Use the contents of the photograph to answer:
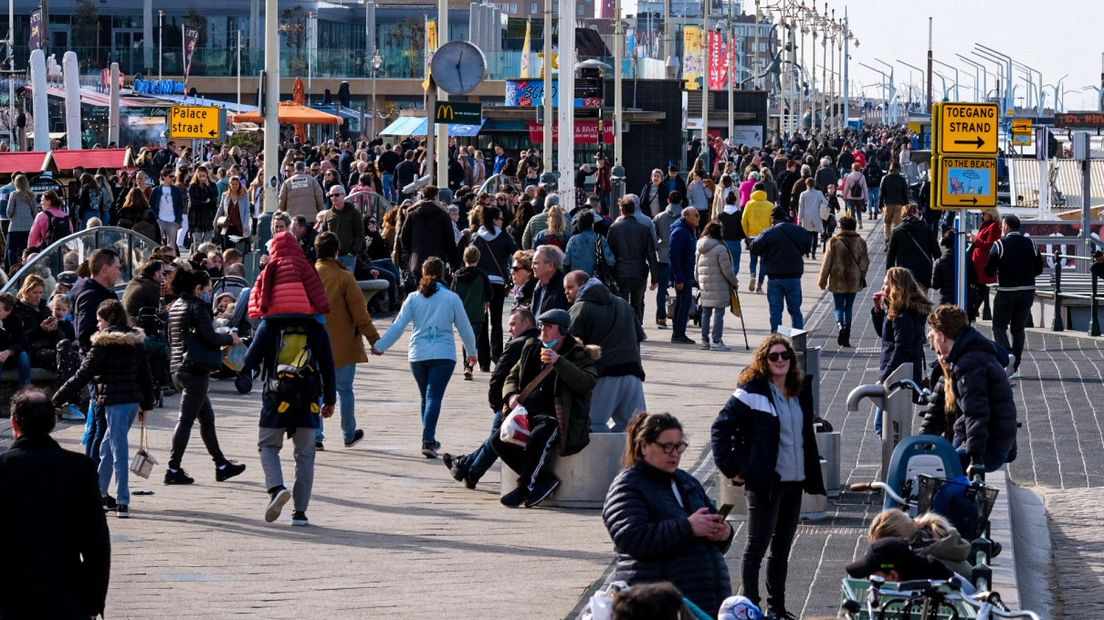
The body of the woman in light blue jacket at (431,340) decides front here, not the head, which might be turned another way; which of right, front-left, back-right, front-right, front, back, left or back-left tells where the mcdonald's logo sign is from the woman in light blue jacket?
front

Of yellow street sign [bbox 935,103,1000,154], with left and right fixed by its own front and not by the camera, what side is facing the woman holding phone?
front

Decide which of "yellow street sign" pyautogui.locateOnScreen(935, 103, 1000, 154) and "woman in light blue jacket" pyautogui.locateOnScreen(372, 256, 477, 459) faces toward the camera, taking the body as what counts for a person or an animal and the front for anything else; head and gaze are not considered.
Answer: the yellow street sign

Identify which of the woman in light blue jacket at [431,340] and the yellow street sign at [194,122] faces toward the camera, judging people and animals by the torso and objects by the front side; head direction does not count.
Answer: the yellow street sign

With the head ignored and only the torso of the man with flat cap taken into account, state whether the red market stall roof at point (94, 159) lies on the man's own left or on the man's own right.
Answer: on the man's own right

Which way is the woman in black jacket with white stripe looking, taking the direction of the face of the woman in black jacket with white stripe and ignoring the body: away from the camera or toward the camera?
toward the camera

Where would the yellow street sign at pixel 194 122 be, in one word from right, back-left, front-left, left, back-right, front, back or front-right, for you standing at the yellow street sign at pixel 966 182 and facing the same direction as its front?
back-right

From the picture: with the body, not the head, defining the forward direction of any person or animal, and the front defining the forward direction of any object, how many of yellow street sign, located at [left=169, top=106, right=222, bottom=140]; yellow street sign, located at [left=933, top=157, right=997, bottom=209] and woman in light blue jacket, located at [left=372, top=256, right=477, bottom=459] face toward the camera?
2

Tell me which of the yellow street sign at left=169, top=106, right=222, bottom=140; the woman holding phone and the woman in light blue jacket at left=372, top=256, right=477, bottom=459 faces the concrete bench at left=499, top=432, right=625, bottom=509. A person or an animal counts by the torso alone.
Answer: the yellow street sign

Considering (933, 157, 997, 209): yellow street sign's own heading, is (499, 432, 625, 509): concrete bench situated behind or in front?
in front

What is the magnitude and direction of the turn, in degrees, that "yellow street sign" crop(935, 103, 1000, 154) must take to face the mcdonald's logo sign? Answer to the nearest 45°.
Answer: approximately 135° to its right

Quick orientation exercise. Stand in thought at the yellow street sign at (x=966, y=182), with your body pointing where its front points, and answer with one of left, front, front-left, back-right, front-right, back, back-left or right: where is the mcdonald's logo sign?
back-right

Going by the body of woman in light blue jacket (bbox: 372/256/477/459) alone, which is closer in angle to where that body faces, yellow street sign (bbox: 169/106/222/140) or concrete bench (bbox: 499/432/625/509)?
the yellow street sign

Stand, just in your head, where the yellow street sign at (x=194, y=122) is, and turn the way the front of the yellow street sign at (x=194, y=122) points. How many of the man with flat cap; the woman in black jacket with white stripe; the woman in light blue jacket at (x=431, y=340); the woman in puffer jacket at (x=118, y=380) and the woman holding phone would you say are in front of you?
5

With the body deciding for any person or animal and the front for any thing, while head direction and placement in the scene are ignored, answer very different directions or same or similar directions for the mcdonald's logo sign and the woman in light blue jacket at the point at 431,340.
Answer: very different directions

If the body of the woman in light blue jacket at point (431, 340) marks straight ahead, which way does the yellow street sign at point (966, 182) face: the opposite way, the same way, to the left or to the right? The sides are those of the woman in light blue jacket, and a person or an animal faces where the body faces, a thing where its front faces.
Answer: the opposite way

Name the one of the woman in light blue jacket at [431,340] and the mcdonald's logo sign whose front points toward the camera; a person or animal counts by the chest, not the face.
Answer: the mcdonald's logo sign

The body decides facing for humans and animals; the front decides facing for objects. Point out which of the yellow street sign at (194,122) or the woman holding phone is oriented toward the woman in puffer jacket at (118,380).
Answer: the yellow street sign

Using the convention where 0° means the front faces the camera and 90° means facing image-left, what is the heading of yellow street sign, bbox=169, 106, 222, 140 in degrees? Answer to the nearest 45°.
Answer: approximately 0°

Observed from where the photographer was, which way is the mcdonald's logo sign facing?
facing the viewer
